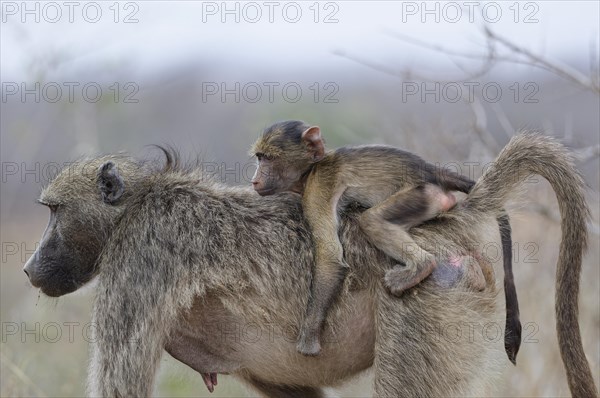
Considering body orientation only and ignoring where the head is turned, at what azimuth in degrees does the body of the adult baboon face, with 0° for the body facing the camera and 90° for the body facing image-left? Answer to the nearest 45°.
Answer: approximately 90°

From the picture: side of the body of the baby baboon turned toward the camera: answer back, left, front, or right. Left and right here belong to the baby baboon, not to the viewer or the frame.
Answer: left
